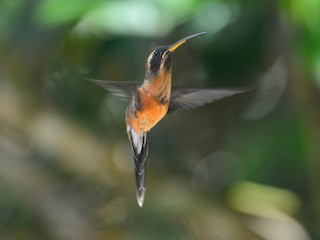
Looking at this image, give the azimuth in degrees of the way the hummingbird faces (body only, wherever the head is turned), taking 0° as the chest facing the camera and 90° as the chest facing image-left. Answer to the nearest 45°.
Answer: approximately 315°
